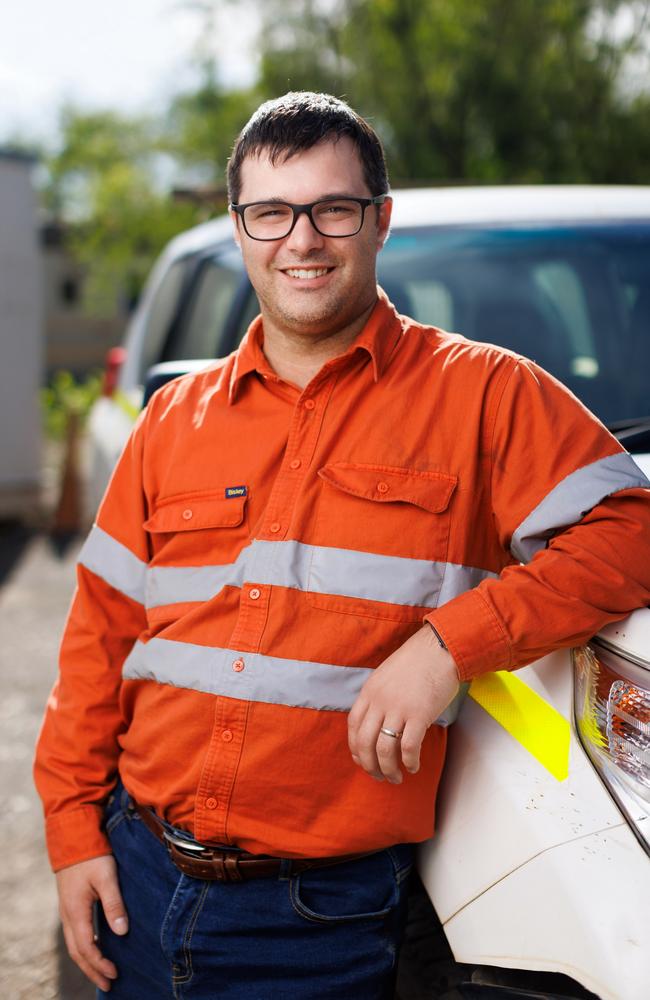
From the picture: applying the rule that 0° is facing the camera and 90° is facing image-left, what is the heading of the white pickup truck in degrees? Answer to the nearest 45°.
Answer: approximately 315°

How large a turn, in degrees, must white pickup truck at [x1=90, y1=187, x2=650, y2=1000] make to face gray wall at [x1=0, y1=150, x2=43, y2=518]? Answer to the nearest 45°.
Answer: approximately 180°
